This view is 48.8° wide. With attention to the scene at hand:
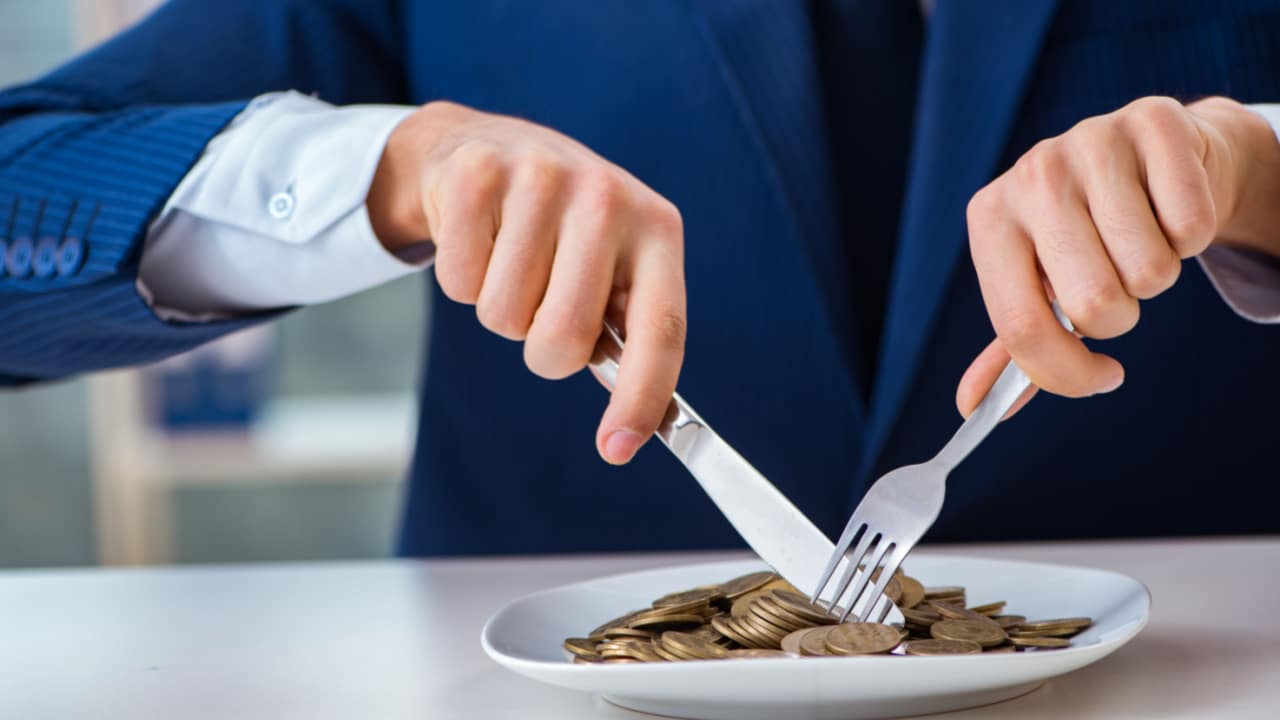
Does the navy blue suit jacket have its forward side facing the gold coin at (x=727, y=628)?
yes

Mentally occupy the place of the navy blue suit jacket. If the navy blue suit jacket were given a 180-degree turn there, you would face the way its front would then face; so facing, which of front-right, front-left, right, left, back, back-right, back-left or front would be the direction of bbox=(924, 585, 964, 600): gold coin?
back

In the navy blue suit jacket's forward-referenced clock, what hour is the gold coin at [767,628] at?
The gold coin is roughly at 12 o'clock from the navy blue suit jacket.

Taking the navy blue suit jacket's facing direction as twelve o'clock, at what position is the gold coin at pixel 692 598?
The gold coin is roughly at 12 o'clock from the navy blue suit jacket.

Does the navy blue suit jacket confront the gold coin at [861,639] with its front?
yes

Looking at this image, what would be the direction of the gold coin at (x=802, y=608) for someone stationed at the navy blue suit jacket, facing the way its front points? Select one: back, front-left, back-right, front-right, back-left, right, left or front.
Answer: front

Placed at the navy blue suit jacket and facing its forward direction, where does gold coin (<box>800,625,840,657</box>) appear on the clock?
The gold coin is roughly at 12 o'clock from the navy blue suit jacket.

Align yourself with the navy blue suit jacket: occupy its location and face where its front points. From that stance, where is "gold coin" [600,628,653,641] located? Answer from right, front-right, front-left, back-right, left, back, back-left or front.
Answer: front

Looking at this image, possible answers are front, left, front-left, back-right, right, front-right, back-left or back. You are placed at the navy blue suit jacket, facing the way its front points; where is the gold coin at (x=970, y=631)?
front

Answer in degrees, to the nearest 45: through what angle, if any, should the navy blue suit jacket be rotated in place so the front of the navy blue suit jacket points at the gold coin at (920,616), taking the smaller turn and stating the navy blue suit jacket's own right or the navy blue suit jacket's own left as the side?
0° — it already faces it

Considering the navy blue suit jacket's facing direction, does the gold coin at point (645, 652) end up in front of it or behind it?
in front

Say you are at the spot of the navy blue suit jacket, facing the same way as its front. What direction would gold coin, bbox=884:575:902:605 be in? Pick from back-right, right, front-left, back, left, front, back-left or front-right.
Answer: front

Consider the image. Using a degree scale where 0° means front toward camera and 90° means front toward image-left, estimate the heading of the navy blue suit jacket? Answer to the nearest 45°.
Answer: approximately 0°

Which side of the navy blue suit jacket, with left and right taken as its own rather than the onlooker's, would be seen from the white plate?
front

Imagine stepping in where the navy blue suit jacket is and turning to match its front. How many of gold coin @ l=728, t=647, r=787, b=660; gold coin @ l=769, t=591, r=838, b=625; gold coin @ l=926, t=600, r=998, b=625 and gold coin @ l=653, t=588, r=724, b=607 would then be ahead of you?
4

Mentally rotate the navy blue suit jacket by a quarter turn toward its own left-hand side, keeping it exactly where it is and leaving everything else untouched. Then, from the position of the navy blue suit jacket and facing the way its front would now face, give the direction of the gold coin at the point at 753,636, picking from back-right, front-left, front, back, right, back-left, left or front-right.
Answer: right

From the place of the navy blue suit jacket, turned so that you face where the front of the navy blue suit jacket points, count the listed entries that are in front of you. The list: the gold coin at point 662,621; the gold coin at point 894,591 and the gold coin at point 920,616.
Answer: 3

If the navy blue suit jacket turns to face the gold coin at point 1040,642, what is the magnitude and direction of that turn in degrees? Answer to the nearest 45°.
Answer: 0° — it already faces it

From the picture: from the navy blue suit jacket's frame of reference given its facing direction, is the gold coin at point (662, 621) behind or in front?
in front
